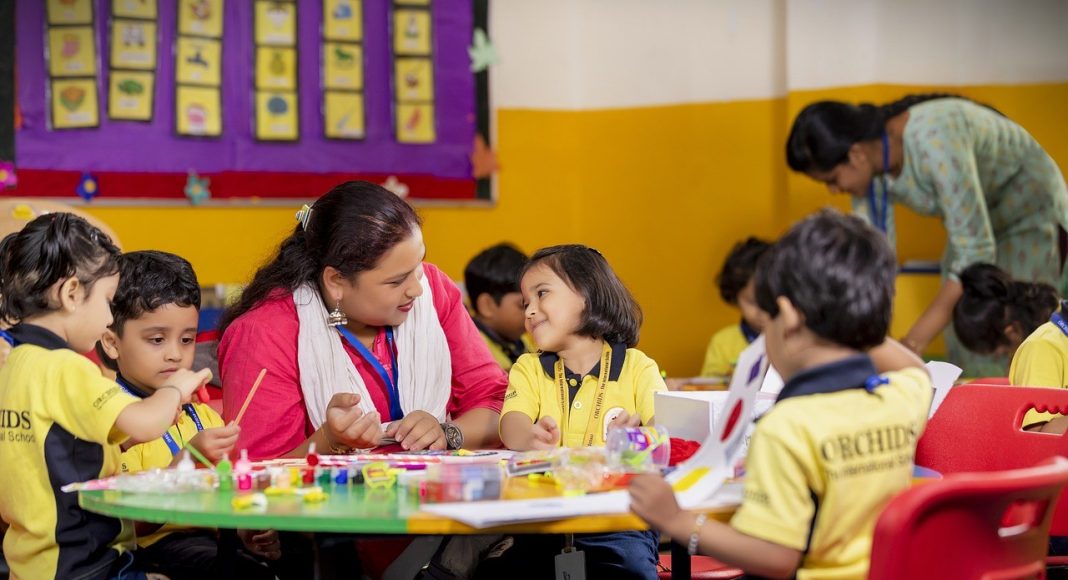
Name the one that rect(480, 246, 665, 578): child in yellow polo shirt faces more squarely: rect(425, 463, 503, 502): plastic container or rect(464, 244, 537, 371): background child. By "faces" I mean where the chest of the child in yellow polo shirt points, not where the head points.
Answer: the plastic container

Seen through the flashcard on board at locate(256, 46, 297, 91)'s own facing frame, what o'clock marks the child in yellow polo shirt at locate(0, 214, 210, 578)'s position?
The child in yellow polo shirt is roughly at 12 o'clock from the flashcard on board.

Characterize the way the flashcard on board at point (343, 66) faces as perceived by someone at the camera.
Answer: facing the viewer

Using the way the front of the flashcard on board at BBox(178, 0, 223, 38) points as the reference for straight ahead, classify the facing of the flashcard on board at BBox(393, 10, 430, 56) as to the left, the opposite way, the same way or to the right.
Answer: the same way

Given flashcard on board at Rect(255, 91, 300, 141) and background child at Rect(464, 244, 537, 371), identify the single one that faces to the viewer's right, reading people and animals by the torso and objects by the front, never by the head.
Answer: the background child

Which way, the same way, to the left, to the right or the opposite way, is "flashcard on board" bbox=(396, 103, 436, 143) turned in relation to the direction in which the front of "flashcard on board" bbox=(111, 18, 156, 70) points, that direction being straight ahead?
the same way

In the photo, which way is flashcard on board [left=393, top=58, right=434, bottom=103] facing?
toward the camera

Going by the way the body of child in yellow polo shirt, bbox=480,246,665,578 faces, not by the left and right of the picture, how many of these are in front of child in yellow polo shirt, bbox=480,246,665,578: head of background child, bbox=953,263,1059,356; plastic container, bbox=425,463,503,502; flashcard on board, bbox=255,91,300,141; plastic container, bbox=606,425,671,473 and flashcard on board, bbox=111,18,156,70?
2

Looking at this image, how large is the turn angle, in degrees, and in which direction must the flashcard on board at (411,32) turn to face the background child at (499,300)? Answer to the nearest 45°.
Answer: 0° — it already faces them

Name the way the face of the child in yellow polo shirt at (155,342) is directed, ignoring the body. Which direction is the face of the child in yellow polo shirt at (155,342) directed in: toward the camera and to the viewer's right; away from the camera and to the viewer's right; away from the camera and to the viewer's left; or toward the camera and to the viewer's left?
toward the camera and to the viewer's right

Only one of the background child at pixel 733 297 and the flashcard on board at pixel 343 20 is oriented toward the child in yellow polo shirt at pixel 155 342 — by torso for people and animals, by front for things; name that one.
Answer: the flashcard on board

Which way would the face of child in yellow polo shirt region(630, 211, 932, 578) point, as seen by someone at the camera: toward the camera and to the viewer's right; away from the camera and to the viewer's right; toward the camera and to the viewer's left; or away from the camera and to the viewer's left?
away from the camera and to the viewer's left

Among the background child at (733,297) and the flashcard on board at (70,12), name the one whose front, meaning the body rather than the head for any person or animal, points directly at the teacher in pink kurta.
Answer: the flashcard on board

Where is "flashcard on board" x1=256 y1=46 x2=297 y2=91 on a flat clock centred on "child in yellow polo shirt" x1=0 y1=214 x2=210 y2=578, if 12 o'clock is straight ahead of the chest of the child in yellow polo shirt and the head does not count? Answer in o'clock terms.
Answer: The flashcard on board is roughly at 11 o'clock from the child in yellow polo shirt.
